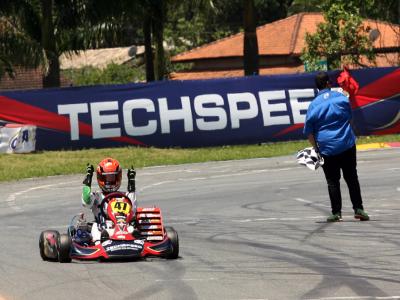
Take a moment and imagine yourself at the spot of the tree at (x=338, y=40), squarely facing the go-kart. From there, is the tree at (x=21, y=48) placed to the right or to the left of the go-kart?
right

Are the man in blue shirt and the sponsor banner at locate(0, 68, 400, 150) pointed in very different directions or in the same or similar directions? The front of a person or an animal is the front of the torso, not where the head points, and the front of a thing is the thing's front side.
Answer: very different directions

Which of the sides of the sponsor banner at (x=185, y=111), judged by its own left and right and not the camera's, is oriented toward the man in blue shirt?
front

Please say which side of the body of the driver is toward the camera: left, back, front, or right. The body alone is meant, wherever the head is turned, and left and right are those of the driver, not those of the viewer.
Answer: front

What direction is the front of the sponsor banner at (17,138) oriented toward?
toward the camera

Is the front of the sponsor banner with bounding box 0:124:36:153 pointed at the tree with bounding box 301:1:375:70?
no

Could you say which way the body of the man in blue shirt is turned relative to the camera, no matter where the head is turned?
away from the camera

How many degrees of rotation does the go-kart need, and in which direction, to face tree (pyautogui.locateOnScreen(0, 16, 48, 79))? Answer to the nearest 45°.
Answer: approximately 180°

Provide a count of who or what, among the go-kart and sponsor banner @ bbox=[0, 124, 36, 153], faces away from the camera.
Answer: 0

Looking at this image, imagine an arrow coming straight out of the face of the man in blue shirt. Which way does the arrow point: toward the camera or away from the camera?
away from the camera

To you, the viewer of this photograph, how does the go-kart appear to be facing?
facing the viewer

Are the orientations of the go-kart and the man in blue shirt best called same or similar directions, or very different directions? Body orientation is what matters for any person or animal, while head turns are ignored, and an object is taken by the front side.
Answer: very different directions

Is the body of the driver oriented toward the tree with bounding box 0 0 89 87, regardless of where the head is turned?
no

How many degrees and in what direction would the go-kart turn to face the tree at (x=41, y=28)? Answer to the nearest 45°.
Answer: approximately 180°

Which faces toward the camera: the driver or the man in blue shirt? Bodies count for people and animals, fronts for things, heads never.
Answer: the driver

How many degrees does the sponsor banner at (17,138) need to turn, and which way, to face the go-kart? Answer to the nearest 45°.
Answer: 0° — it already faces it
